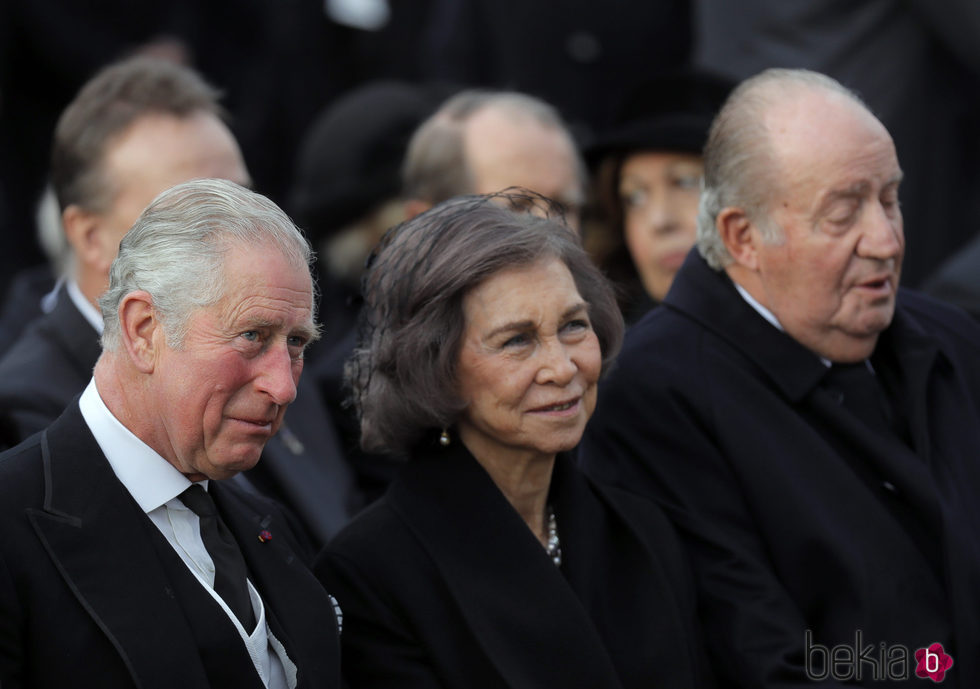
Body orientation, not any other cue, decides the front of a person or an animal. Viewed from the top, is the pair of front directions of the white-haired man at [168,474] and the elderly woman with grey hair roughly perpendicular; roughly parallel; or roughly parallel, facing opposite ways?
roughly parallel

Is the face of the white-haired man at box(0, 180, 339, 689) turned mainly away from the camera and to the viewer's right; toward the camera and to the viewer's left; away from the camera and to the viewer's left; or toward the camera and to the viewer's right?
toward the camera and to the viewer's right

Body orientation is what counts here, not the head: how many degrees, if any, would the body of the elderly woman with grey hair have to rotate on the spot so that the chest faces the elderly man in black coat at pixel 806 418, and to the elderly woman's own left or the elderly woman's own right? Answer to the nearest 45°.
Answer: approximately 90° to the elderly woman's own left

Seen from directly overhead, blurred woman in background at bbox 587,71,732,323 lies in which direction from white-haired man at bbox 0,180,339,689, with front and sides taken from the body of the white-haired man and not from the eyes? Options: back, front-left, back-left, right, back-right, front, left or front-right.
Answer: left

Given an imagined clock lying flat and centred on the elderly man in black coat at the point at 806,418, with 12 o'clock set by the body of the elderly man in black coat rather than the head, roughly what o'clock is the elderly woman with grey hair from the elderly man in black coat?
The elderly woman with grey hair is roughly at 3 o'clock from the elderly man in black coat.

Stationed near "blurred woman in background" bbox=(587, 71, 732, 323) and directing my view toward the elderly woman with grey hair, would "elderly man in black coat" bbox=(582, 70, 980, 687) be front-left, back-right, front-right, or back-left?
front-left

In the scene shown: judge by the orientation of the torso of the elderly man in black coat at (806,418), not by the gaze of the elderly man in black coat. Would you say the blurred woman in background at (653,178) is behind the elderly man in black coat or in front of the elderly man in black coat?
behind

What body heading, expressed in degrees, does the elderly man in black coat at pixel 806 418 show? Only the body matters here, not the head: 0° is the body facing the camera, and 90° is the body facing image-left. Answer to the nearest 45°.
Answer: approximately 315°

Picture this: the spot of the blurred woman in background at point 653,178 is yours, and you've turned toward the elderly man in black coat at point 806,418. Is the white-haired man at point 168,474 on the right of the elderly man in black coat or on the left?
right

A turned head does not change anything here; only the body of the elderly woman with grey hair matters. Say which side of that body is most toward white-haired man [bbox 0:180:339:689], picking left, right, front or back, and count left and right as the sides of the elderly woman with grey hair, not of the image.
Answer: right

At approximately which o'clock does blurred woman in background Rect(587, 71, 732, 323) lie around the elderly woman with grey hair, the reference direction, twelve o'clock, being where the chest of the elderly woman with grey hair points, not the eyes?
The blurred woman in background is roughly at 8 o'clock from the elderly woman with grey hair.

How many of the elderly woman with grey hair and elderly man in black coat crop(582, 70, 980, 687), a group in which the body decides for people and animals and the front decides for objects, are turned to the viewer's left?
0

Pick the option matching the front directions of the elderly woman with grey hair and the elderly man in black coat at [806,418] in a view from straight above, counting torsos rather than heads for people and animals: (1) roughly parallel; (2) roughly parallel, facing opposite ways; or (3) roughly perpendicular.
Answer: roughly parallel

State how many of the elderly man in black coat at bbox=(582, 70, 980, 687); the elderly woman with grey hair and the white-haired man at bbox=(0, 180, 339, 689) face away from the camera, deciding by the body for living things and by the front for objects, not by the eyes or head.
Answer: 0

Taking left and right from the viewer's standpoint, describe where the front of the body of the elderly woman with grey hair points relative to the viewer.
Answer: facing the viewer and to the right of the viewer
